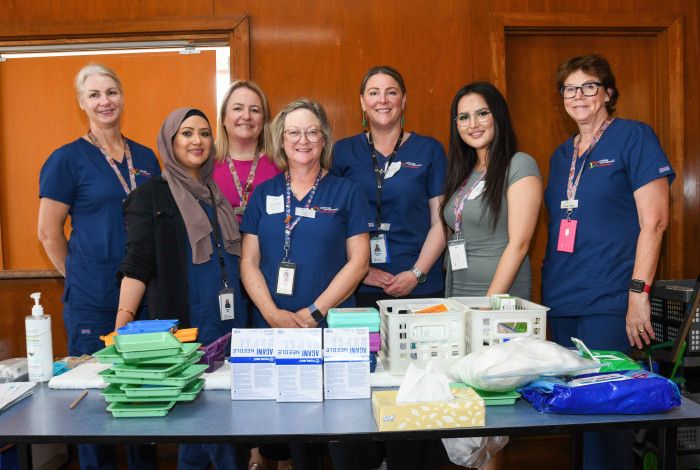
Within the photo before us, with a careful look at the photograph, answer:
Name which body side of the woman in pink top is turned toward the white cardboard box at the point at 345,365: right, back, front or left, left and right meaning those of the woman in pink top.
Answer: front

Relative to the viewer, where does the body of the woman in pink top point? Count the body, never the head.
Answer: toward the camera

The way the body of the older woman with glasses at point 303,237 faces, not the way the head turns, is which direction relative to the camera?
toward the camera

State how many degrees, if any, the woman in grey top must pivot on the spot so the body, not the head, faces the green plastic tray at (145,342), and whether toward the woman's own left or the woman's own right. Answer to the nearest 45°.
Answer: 0° — they already face it

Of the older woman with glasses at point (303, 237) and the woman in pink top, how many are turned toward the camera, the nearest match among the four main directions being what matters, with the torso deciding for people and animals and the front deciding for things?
2

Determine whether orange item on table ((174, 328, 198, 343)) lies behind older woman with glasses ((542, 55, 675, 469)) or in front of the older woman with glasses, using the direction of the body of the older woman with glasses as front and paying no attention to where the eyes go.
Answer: in front

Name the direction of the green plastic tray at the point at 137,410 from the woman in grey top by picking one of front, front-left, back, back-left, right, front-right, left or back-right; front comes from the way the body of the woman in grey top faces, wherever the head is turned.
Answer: front

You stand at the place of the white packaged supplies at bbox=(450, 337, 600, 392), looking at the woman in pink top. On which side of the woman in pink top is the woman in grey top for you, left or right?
right

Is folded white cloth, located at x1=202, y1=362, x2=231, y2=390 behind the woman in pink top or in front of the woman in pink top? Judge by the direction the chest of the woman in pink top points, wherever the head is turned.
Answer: in front

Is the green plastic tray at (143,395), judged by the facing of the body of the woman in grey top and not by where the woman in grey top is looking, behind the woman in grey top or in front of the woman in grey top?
in front

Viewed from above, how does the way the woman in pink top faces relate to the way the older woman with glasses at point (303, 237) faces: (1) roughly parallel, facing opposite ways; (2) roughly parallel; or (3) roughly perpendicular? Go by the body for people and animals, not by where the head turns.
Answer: roughly parallel

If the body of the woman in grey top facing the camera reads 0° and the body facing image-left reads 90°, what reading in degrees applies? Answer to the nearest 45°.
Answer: approximately 45°
